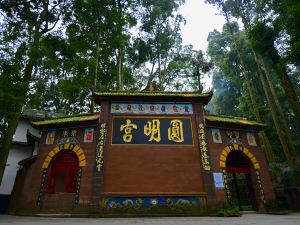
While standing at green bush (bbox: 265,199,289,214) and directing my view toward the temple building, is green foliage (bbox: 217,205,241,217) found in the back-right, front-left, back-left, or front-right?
front-left

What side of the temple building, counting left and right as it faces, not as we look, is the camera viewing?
front

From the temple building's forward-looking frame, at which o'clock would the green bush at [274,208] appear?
The green bush is roughly at 9 o'clock from the temple building.

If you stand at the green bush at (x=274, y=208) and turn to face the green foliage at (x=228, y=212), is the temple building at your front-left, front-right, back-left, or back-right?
front-right

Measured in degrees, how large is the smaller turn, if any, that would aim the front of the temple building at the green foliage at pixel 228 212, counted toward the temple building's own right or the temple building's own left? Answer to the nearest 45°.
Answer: approximately 90° to the temple building's own left
